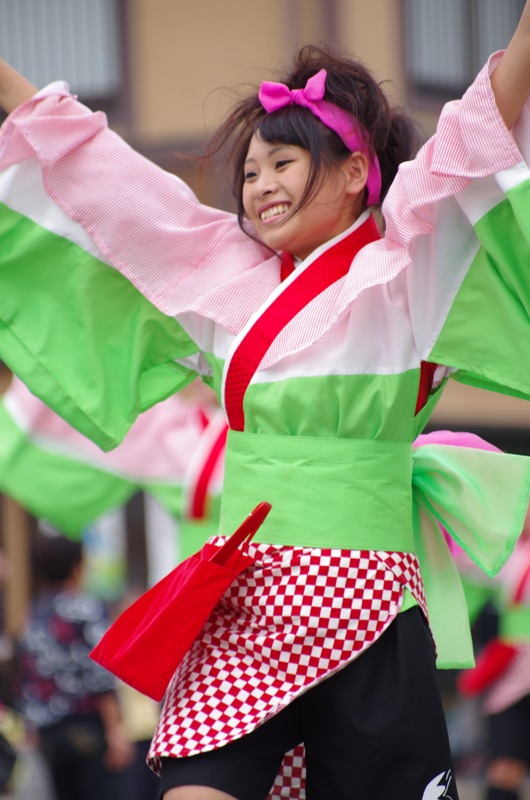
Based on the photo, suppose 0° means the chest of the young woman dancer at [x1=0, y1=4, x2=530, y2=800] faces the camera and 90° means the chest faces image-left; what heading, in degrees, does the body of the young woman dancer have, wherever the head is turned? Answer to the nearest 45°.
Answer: approximately 45°

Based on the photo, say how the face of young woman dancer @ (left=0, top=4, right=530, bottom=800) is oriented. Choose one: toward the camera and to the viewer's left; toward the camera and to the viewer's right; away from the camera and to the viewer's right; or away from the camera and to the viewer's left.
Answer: toward the camera and to the viewer's left
